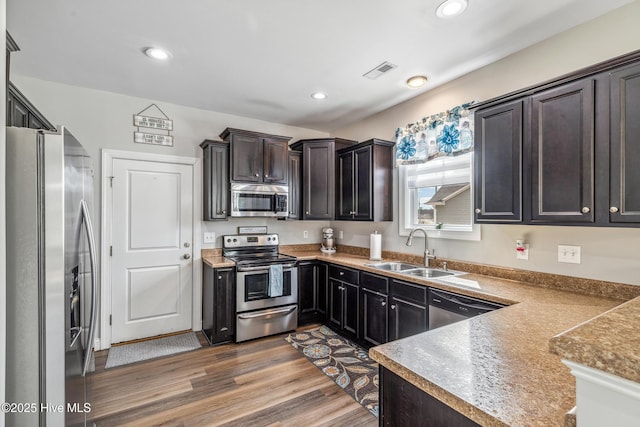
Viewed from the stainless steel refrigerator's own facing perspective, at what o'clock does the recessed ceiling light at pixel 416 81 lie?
The recessed ceiling light is roughly at 12 o'clock from the stainless steel refrigerator.

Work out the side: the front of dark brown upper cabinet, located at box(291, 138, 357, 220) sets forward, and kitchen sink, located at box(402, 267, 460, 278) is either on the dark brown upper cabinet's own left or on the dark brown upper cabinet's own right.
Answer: on the dark brown upper cabinet's own left

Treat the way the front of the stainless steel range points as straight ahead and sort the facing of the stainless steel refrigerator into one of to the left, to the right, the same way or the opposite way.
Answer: to the left

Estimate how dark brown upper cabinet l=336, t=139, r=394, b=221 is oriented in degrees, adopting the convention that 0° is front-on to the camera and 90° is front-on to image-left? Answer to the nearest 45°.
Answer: approximately 45°

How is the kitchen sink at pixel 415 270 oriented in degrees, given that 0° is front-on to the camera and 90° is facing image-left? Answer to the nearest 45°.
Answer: approximately 45°

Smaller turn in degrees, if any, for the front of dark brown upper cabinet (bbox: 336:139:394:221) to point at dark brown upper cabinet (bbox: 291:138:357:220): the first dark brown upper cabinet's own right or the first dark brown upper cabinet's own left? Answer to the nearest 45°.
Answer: approximately 90° to the first dark brown upper cabinet's own right

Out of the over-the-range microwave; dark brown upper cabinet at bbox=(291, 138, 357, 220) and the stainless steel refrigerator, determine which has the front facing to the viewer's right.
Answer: the stainless steel refrigerator

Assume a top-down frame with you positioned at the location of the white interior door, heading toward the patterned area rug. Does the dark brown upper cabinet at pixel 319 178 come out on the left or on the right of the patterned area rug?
left

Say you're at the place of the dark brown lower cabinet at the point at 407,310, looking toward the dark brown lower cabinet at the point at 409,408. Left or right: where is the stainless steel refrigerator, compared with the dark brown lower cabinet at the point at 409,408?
right

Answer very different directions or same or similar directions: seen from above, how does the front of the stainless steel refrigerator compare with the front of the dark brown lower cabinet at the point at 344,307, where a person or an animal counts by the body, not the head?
very different directions

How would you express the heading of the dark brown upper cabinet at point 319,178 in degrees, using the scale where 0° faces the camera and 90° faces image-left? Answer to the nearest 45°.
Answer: approximately 0°

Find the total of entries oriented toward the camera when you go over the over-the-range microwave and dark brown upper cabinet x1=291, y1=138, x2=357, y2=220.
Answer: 2
